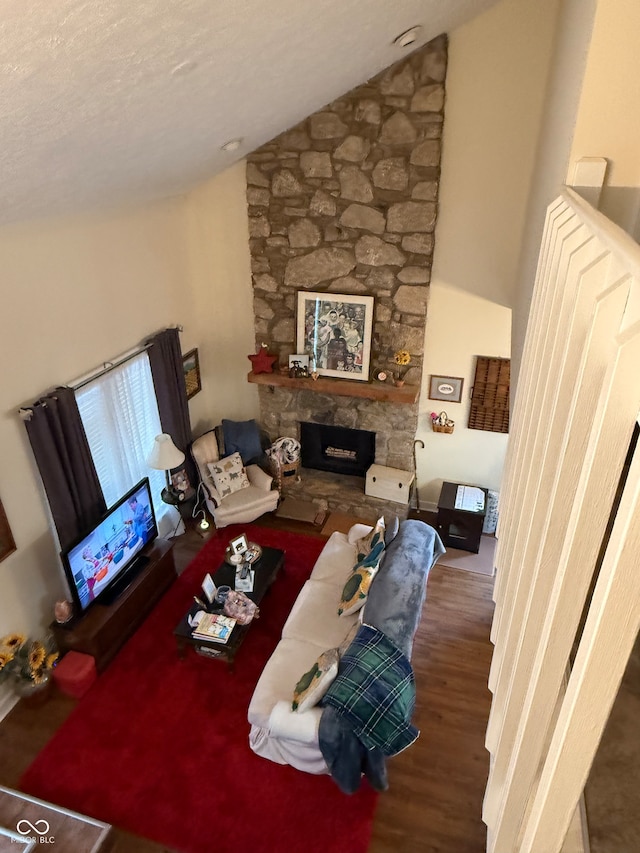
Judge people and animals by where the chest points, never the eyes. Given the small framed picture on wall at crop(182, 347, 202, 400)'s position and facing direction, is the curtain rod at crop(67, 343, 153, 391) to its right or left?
on its right

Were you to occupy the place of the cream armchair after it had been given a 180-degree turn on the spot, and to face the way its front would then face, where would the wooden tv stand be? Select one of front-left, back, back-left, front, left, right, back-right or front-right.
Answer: left

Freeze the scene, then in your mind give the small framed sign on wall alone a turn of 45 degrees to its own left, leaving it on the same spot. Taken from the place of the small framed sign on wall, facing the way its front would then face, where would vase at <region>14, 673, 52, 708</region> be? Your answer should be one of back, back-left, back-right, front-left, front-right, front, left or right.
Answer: right

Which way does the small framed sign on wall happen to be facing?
toward the camera

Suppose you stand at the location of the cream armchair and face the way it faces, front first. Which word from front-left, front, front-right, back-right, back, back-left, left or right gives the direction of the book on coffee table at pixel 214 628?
front-right

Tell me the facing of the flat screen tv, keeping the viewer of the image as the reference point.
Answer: facing the viewer and to the right of the viewer

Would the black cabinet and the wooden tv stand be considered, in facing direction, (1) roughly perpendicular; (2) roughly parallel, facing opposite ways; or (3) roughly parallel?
roughly perpendicular

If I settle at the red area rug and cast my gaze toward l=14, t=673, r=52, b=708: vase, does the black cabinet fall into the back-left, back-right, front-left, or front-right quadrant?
back-right

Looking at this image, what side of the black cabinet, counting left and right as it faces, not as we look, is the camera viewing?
front

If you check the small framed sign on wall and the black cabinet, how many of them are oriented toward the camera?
2

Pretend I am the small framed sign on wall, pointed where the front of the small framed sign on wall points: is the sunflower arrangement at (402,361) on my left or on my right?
on my right

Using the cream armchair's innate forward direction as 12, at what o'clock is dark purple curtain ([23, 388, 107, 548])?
The dark purple curtain is roughly at 3 o'clock from the cream armchair.

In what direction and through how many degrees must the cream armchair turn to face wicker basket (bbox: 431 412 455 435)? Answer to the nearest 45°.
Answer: approximately 45° to its left
